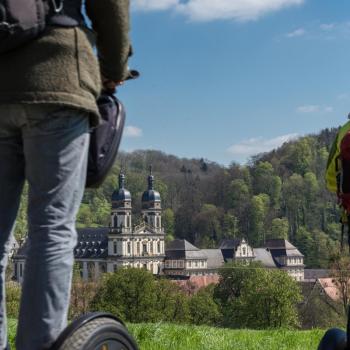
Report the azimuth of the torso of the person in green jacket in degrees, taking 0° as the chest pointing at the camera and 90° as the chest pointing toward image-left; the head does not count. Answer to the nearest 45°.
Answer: approximately 225°
